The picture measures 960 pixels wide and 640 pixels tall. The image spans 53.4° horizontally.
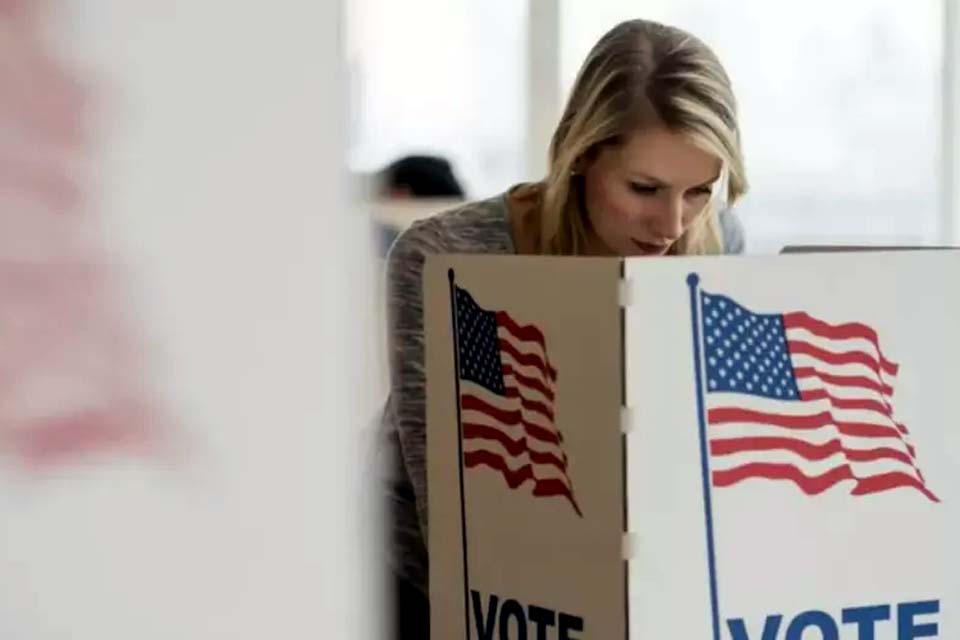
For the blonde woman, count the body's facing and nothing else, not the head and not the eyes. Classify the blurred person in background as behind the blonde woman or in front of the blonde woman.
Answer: behind
